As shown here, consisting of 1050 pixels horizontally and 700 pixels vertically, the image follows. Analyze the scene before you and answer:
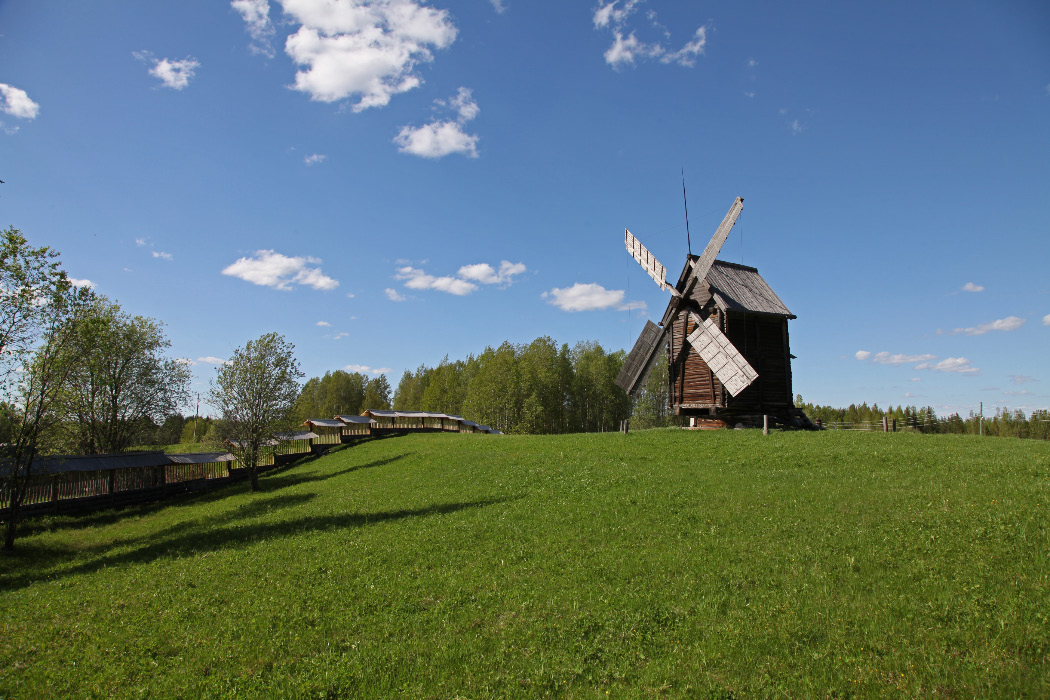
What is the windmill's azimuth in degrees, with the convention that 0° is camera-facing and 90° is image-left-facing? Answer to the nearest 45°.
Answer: approximately 45°
